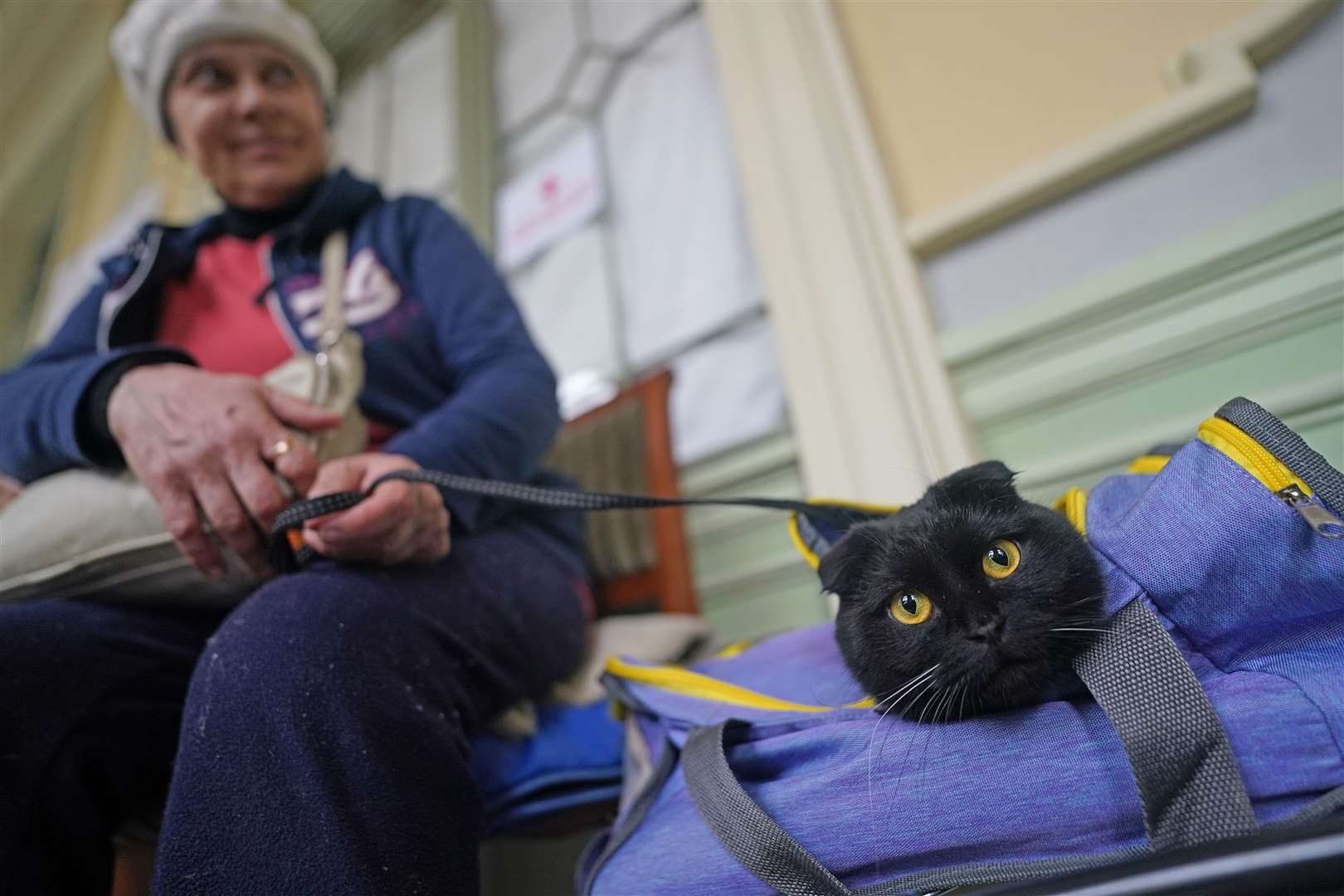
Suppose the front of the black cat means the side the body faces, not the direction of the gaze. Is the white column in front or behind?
behind

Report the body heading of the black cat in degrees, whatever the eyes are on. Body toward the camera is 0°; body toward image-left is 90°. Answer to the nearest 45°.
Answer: approximately 0°

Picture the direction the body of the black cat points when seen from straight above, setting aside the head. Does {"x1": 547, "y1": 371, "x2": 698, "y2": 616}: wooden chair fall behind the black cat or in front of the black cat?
behind
